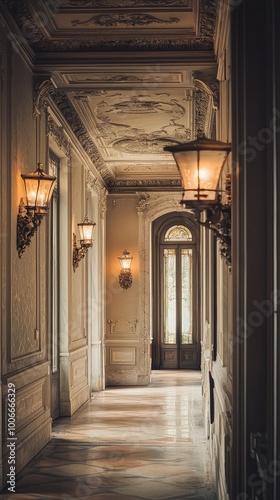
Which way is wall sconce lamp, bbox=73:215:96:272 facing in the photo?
to the viewer's right

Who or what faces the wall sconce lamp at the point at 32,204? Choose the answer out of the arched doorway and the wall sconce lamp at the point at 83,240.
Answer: the arched doorway

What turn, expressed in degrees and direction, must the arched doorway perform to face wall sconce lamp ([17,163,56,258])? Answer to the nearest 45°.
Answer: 0° — it already faces it

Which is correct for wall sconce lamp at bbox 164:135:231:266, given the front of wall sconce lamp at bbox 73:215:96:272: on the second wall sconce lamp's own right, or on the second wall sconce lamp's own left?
on the second wall sconce lamp's own right

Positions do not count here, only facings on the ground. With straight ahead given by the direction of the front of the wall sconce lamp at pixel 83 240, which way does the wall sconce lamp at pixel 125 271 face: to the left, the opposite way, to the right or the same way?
to the right

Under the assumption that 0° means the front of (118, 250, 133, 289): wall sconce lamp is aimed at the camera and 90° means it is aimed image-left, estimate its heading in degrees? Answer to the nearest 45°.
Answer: approximately 0°

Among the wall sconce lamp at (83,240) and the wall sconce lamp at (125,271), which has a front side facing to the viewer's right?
the wall sconce lamp at (83,240)

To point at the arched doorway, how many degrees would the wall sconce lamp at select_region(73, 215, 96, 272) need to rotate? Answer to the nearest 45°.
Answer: approximately 90° to its left

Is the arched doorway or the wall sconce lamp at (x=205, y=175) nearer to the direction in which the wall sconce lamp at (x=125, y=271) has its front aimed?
the wall sconce lamp

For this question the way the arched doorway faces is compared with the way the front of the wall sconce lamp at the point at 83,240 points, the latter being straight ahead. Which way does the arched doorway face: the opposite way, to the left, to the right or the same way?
to the right

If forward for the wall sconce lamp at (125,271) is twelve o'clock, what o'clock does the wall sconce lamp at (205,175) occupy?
the wall sconce lamp at (205,175) is roughly at 12 o'clock from the wall sconce lamp at (125,271).
